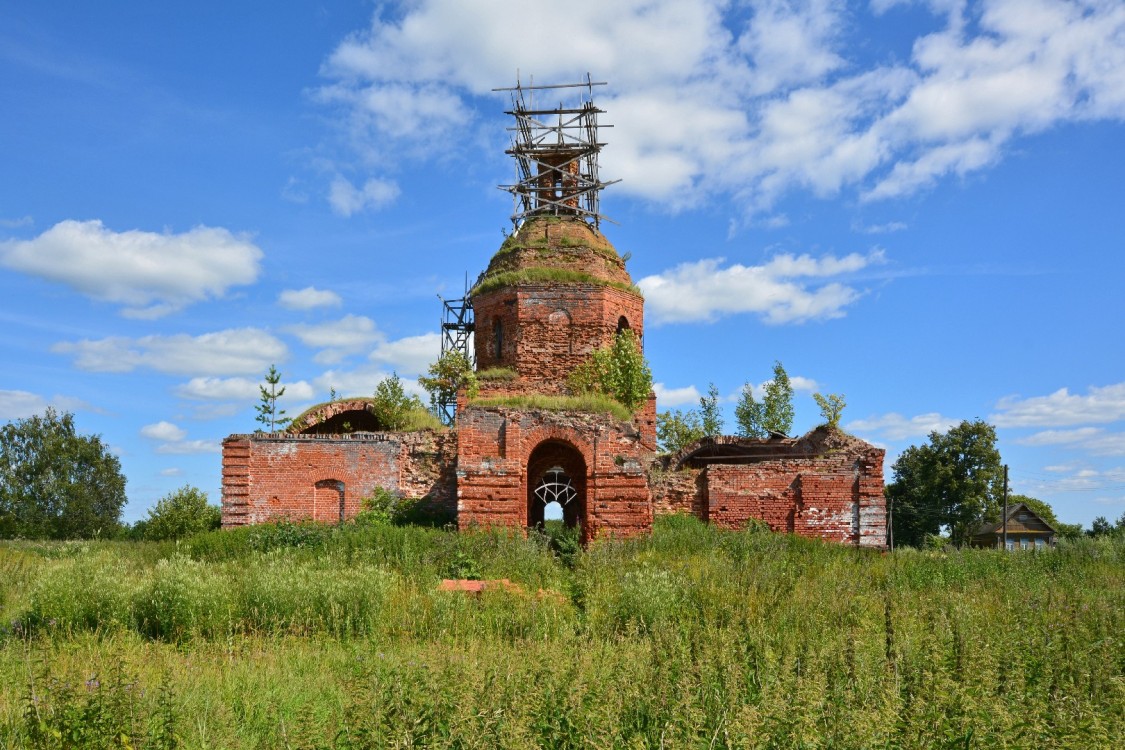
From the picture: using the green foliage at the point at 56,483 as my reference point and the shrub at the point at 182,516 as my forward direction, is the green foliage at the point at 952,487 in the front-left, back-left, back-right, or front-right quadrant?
front-left

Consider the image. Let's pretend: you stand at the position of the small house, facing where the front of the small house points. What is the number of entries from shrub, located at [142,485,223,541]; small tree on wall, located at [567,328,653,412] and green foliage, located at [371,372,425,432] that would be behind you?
0

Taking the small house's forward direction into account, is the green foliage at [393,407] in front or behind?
in front

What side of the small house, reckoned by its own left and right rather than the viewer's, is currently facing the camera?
front

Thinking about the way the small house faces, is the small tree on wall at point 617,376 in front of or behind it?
in front

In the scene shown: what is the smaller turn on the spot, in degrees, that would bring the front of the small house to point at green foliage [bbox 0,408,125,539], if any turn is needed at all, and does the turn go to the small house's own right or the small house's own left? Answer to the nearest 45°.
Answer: approximately 45° to the small house's own right

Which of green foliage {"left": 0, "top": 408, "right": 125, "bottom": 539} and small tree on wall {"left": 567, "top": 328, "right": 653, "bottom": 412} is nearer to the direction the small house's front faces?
the small tree on wall
